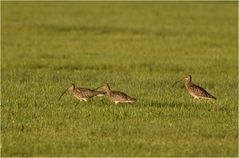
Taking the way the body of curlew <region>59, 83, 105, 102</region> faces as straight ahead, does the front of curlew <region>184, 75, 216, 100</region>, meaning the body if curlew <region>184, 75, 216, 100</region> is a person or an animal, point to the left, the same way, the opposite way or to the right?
the same way

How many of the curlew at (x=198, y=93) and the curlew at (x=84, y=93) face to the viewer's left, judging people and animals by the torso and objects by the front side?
2

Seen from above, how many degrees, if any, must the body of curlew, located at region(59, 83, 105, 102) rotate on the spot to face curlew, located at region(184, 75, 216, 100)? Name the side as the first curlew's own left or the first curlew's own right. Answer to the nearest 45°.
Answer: approximately 180°

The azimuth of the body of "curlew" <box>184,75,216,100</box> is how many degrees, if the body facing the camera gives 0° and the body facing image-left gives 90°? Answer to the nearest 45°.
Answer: approximately 90°

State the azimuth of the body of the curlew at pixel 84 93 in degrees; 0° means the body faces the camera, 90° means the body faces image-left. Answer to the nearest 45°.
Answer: approximately 90°

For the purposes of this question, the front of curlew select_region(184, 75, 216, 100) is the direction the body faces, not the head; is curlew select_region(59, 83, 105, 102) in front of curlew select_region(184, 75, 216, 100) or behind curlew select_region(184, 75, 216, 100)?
in front
